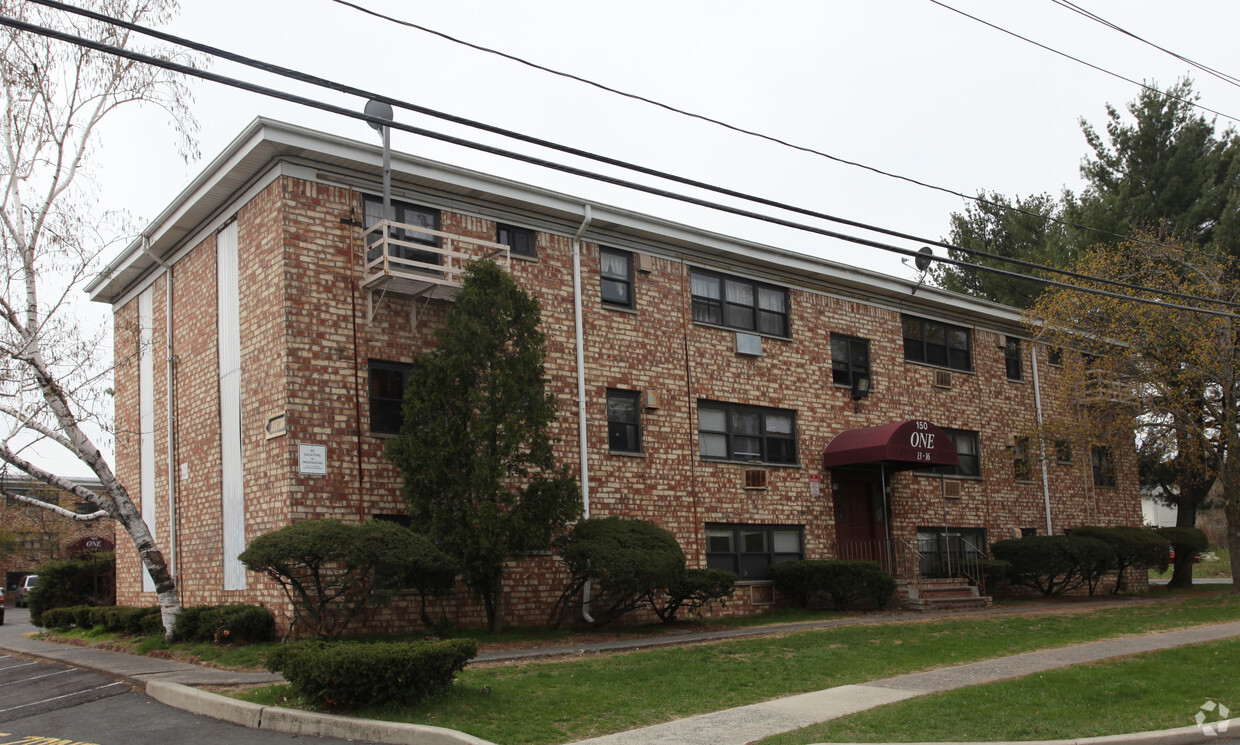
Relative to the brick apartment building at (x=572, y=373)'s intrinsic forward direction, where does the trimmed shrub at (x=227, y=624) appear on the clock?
The trimmed shrub is roughly at 3 o'clock from the brick apartment building.

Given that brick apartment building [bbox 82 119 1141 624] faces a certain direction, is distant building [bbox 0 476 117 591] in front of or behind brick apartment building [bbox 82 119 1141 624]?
behind

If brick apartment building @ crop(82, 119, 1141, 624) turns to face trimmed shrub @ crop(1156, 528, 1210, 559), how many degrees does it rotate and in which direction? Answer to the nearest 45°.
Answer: approximately 90° to its left

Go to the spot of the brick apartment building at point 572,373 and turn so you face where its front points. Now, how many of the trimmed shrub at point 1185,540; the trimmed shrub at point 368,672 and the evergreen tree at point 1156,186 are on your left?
2

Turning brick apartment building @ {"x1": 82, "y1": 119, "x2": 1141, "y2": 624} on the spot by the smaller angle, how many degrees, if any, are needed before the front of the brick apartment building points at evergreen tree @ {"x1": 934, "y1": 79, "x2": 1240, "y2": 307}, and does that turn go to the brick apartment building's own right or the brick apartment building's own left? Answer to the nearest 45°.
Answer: approximately 90° to the brick apartment building's own left

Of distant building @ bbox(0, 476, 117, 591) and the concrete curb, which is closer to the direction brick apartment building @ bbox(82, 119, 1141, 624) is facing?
the concrete curb

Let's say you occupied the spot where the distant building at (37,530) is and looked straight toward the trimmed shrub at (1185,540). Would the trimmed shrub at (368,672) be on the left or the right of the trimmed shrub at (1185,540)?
right

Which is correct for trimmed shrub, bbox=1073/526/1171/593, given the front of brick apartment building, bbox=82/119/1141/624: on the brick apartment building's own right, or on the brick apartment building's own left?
on the brick apartment building's own left

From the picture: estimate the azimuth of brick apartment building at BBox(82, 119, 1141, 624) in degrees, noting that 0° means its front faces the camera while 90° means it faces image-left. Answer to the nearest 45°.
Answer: approximately 315°

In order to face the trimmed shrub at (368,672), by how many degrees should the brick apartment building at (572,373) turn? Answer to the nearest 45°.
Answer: approximately 45° to its right

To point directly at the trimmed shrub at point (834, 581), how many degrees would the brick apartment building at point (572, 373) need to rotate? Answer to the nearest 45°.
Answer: approximately 45° to its left
